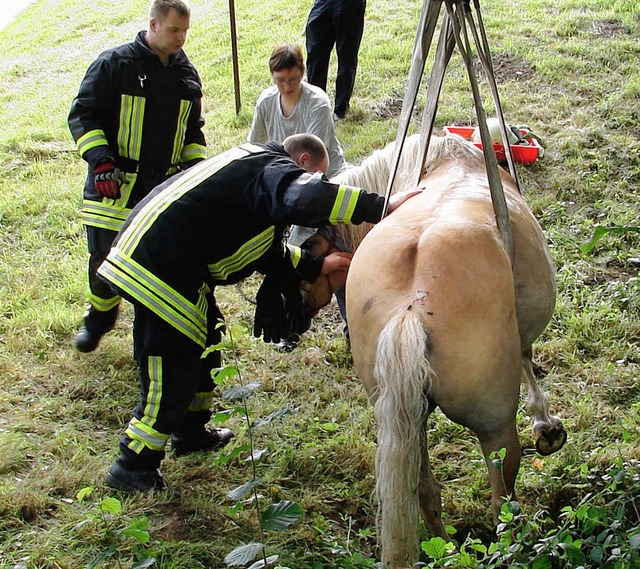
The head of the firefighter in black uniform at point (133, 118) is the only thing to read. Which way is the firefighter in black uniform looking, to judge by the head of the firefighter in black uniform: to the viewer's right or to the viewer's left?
to the viewer's right

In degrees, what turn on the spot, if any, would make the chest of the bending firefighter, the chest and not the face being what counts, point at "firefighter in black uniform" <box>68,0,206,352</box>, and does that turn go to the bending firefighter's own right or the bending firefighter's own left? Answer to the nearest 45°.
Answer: approximately 90° to the bending firefighter's own left

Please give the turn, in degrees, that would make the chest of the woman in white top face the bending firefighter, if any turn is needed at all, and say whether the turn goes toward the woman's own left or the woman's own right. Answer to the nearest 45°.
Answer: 0° — they already face them

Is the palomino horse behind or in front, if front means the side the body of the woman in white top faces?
in front

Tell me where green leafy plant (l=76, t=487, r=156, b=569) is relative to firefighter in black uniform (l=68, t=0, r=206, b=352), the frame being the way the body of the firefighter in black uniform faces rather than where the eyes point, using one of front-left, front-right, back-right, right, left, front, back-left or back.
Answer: front-right

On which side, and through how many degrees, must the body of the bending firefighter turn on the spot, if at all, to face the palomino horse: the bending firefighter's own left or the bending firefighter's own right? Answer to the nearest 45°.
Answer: approximately 45° to the bending firefighter's own right

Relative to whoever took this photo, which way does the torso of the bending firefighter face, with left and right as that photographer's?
facing to the right of the viewer

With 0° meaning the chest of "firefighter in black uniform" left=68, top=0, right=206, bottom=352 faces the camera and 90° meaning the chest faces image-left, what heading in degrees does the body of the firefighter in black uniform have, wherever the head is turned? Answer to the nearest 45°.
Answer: approximately 315°

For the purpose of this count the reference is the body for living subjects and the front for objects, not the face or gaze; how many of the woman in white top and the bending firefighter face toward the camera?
1

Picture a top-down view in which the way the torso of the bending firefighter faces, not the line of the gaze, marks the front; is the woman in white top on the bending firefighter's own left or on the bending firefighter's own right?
on the bending firefighter's own left
